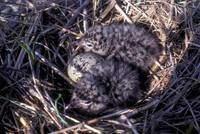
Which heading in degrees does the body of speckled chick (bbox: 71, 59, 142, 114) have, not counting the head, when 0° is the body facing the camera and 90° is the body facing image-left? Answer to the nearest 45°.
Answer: approximately 45°

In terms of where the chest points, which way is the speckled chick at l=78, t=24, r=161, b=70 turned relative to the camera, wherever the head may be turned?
to the viewer's left
